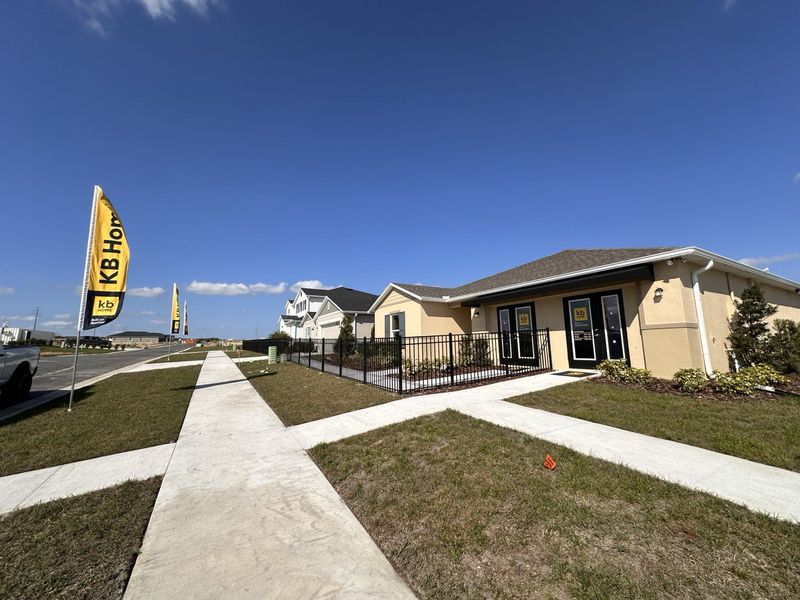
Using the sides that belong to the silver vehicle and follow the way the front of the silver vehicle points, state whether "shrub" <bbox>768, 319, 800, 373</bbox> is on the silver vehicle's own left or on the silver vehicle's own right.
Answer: on the silver vehicle's own right

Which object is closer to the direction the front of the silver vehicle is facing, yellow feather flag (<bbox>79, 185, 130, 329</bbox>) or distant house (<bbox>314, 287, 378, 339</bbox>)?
the distant house

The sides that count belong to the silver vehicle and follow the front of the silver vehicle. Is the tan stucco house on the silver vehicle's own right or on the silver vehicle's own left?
on the silver vehicle's own right

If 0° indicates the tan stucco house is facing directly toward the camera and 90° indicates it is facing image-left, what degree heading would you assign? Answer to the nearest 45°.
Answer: approximately 45°

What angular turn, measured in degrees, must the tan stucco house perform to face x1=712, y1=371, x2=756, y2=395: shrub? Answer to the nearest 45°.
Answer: approximately 90° to its left

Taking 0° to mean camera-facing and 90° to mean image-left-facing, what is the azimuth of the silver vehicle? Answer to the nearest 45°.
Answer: approximately 225°
